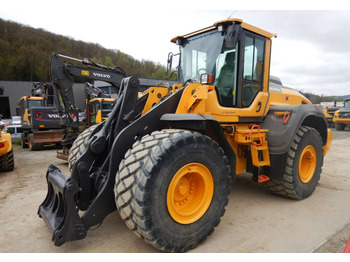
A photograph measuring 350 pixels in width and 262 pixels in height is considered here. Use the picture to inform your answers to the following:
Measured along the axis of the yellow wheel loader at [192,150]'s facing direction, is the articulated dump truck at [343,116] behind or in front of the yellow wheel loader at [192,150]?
behind

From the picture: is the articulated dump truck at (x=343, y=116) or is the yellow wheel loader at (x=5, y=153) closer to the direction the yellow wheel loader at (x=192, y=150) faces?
the yellow wheel loader

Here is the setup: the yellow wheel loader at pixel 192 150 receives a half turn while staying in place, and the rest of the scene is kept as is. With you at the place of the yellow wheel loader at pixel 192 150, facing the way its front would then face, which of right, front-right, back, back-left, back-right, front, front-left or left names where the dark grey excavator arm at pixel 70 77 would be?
left

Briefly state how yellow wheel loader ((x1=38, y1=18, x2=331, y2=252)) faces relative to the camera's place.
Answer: facing the viewer and to the left of the viewer

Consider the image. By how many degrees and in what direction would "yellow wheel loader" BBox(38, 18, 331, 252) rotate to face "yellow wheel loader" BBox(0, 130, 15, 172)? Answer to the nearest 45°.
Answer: approximately 90° to its right
